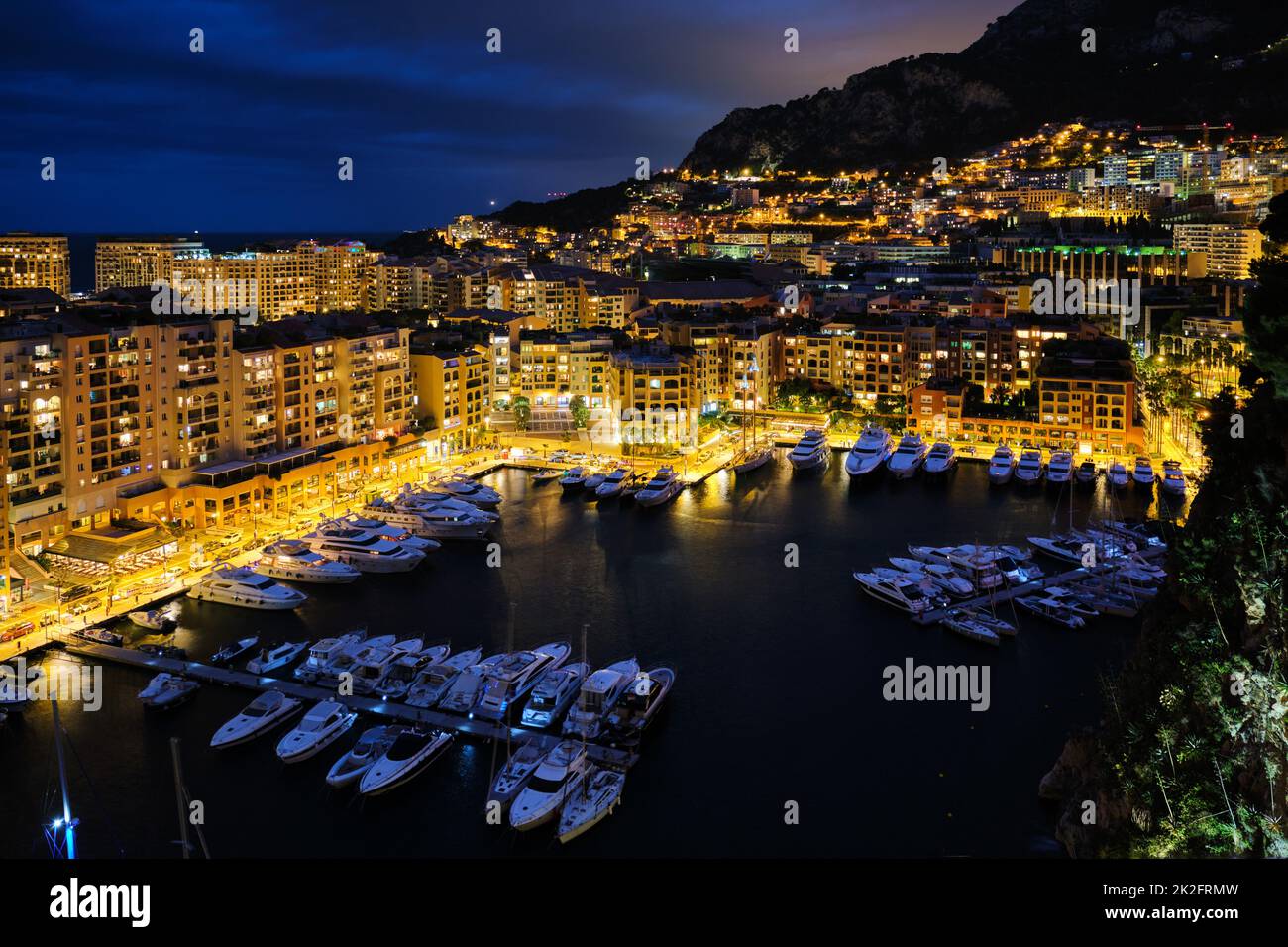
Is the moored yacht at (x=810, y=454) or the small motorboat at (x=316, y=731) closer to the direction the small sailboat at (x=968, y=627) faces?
the small motorboat

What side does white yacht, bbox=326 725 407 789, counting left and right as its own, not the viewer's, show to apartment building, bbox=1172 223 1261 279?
back

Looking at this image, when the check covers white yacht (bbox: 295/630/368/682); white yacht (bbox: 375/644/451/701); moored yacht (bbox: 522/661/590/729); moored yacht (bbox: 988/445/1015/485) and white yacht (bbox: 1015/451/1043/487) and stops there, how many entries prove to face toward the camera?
2

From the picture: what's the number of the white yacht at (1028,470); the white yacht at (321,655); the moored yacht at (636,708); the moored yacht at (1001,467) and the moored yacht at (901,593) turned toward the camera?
2

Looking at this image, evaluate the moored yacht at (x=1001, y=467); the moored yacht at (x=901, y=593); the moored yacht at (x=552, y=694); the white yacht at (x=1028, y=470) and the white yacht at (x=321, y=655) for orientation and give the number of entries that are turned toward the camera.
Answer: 2

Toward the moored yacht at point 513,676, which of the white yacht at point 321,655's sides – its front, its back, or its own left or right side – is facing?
right

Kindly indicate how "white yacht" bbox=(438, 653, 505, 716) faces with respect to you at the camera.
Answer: facing away from the viewer and to the right of the viewer

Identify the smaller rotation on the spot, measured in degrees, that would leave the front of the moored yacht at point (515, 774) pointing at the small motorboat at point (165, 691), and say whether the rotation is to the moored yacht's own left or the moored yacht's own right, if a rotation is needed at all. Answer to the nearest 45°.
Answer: approximately 90° to the moored yacht's own right

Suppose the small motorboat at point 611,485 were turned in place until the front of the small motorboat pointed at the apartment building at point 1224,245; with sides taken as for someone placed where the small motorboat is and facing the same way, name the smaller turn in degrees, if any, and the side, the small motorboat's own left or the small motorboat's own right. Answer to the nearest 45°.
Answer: approximately 180°

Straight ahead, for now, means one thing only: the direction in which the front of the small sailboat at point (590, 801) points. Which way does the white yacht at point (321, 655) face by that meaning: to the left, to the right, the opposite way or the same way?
the opposite way

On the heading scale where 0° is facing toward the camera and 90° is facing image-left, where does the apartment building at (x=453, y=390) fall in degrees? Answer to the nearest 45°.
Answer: approximately 315°

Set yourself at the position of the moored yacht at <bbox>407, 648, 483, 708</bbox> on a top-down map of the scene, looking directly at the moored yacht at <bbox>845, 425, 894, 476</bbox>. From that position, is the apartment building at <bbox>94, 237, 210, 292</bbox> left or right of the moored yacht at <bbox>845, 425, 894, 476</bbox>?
left
